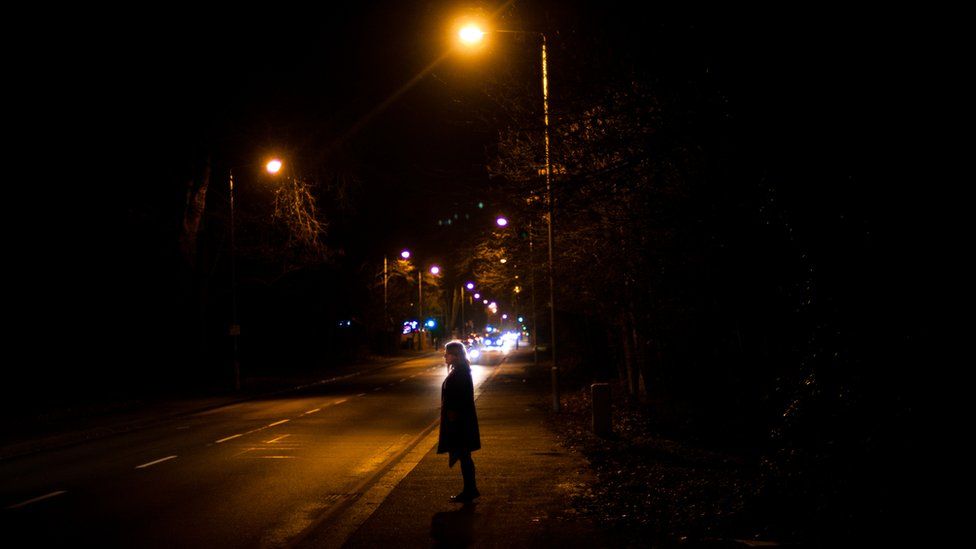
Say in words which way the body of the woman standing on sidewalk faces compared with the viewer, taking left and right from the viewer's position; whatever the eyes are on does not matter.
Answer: facing to the left of the viewer

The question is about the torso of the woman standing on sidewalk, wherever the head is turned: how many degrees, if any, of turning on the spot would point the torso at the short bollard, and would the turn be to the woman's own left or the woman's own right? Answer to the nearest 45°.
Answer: approximately 135° to the woman's own right
